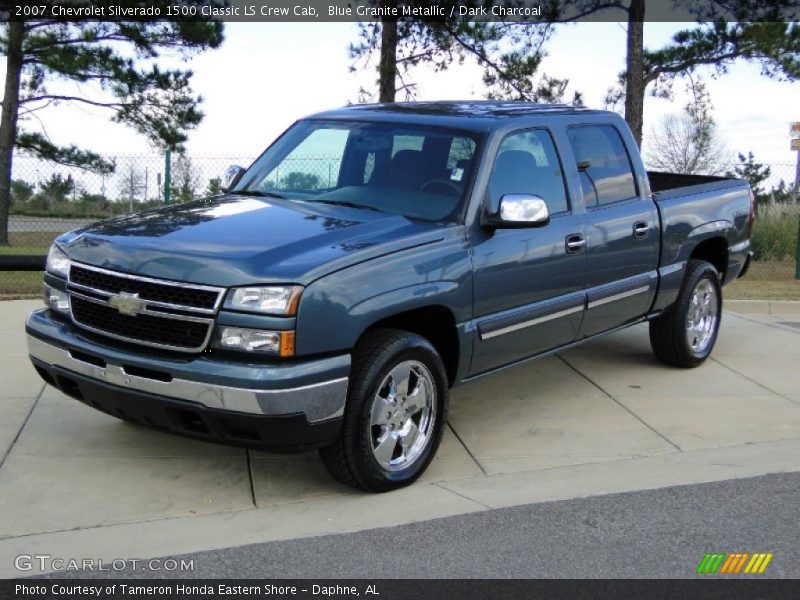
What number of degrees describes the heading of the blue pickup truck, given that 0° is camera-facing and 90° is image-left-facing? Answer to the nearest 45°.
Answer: approximately 45°

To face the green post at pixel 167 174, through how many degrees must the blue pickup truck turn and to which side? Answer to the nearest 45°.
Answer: approximately 135° to its right
